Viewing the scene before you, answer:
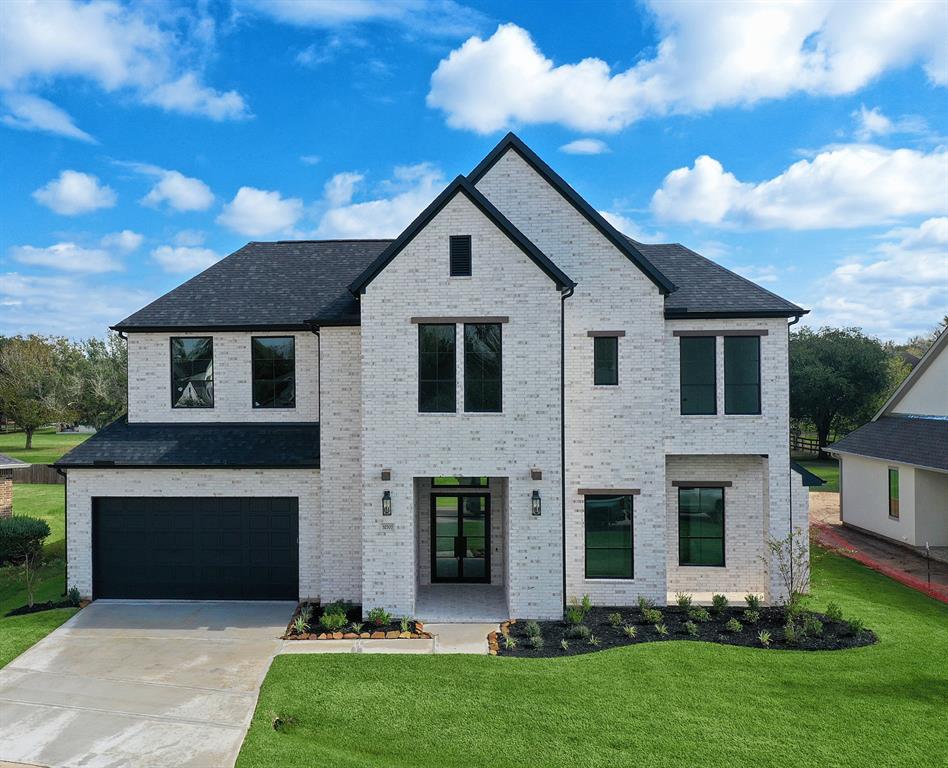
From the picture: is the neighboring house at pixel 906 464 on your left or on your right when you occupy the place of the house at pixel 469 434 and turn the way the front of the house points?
on your left

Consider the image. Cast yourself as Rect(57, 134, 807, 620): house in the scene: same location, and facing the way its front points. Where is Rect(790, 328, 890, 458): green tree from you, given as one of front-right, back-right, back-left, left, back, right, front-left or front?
back-left

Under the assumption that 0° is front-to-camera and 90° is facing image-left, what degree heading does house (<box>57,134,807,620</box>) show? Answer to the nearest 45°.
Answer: approximately 0°

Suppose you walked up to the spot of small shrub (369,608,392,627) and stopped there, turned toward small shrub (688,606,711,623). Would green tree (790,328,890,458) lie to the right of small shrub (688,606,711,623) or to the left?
left
